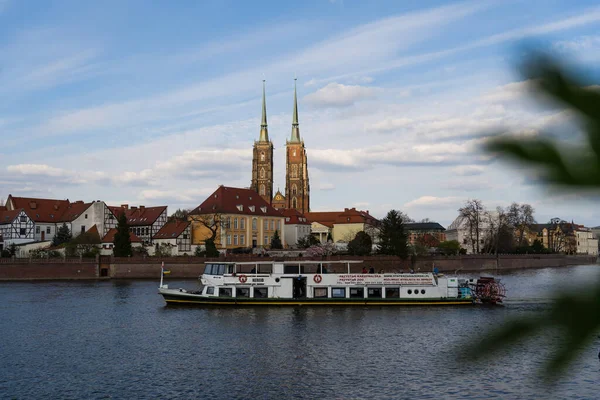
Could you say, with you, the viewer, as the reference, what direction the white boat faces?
facing to the left of the viewer
